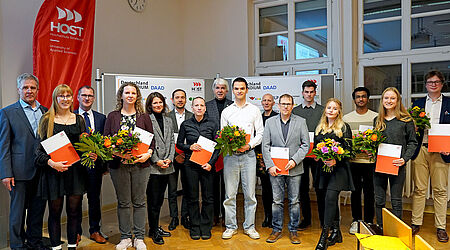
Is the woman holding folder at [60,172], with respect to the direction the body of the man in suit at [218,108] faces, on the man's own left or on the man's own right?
on the man's own right

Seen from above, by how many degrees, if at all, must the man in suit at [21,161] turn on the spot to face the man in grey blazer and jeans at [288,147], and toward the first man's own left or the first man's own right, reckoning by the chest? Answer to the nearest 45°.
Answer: approximately 45° to the first man's own left

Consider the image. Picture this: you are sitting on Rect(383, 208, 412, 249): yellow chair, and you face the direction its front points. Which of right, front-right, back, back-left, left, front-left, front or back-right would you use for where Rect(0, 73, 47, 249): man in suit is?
front-right

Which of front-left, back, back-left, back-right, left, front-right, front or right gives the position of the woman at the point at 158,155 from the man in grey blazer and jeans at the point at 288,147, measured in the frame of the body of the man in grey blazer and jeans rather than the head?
right

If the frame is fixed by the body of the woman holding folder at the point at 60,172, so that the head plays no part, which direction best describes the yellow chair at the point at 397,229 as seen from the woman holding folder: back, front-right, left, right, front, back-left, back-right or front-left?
front-left

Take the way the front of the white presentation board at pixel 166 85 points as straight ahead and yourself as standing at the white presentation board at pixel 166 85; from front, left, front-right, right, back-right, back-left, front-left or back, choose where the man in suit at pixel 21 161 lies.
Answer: front-right

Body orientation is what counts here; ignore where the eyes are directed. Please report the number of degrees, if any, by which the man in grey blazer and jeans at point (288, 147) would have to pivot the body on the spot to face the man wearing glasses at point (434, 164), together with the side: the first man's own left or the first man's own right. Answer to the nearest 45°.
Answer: approximately 90° to the first man's own left

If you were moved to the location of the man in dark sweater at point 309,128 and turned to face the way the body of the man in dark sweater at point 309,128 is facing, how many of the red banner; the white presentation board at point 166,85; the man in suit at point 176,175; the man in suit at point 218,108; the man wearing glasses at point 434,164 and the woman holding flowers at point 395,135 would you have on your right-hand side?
4

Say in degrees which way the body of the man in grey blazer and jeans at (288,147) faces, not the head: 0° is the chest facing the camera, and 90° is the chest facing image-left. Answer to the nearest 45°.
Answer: approximately 0°

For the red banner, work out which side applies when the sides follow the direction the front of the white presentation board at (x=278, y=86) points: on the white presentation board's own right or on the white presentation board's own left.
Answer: on the white presentation board's own right

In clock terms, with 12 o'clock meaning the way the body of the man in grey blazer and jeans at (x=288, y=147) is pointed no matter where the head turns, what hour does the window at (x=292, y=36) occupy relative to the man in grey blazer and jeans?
The window is roughly at 6 o'clock from the man in grey blazer and jeans.

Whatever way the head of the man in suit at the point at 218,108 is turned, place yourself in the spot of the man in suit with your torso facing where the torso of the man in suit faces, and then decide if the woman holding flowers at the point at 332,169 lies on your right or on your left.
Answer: on your left
